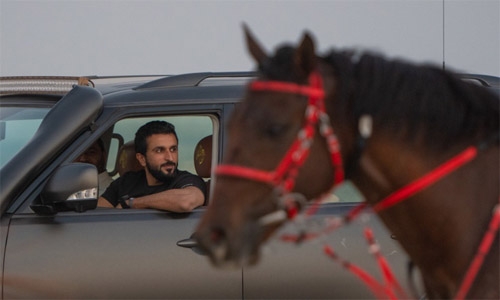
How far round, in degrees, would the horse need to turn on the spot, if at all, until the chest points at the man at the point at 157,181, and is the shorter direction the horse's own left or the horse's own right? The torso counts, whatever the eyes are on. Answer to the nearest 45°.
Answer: approximately 45° to the horse's own right

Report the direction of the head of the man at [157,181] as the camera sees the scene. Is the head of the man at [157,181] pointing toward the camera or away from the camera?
toward the camera

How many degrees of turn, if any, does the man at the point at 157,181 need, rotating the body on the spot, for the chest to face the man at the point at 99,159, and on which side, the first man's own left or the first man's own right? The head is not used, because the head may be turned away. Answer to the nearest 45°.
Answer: approximately 135° to the first man's own right

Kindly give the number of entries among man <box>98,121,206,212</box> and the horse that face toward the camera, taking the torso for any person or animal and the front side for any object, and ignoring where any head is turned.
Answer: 1

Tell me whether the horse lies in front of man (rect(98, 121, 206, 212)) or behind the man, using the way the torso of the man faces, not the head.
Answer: in front

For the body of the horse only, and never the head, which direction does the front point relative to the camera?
to the viewer's left

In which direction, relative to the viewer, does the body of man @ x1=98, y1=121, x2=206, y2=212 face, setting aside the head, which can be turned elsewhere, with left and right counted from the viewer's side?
facing the viewer

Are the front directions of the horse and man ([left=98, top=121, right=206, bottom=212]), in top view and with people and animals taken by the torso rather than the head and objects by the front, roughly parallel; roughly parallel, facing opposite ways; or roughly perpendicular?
roughly perpendicular
